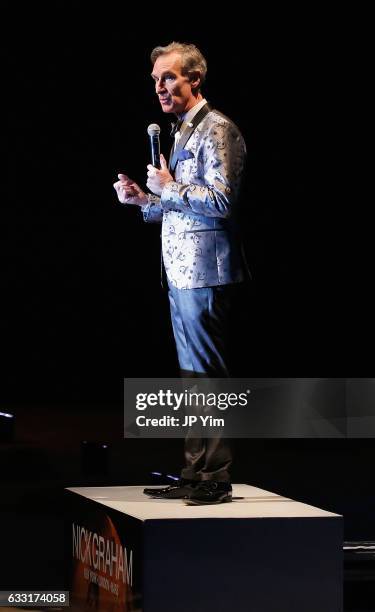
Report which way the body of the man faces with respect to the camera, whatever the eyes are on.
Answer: to the viewer's left
